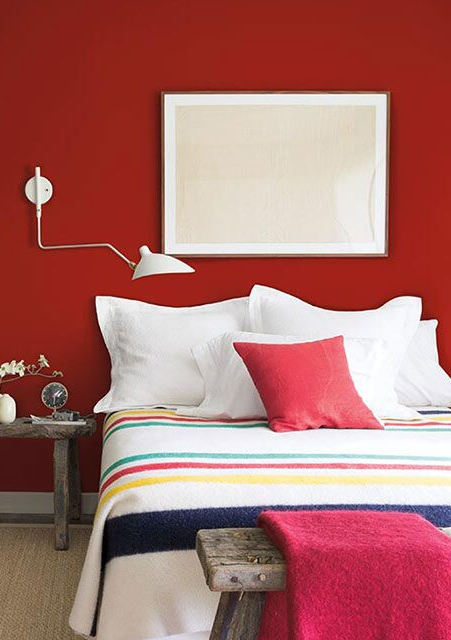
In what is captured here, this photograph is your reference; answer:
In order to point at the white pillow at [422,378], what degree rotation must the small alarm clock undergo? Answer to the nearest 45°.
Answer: approximately 90° to its left

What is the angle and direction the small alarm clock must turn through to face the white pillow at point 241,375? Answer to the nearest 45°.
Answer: approximately 45° to its left

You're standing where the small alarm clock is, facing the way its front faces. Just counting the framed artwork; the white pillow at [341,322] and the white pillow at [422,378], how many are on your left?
3

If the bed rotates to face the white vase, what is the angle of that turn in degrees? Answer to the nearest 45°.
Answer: approximately 135° to its right

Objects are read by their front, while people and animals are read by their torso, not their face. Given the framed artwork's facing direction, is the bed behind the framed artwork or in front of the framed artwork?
in front

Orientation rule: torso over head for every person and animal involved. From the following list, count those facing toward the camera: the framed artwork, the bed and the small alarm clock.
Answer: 3

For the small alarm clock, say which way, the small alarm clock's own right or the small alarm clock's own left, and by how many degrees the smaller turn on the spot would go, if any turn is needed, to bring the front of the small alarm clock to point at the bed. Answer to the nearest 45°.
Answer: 0° — it already faces it

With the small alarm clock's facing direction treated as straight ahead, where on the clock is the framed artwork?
The framed artwork is roughly at 9 o'clock from the small alarm clock.

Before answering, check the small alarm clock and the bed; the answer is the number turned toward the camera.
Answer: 2

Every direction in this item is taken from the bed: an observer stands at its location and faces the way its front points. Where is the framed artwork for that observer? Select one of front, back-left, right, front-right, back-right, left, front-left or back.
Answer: back
